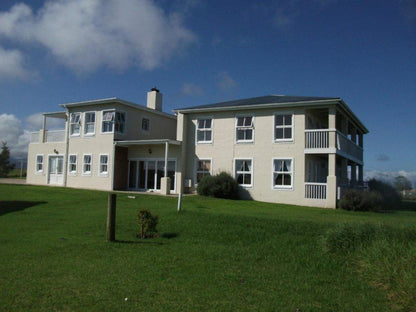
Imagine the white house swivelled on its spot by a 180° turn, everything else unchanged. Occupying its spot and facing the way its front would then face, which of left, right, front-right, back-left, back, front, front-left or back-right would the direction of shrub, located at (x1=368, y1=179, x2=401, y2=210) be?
right

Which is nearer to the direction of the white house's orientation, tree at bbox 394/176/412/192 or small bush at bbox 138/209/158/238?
the small bush

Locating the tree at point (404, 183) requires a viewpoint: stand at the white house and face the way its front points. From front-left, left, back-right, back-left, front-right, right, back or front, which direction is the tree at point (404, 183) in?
back-left

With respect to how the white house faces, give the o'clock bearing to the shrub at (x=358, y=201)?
The shrub is roughly at 10 o'clock from the white house.

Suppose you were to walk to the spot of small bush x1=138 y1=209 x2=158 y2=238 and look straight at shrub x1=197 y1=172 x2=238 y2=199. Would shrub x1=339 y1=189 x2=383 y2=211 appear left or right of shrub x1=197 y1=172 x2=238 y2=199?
right

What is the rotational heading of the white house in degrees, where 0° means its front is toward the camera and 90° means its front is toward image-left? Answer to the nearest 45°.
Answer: approximately 0°

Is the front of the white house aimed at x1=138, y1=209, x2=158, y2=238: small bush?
yes
